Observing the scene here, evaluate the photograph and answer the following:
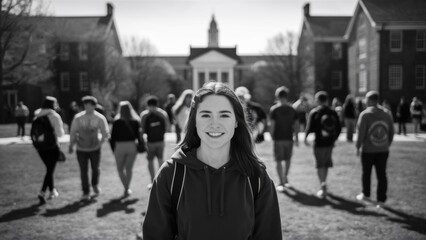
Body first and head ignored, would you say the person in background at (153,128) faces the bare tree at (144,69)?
yes

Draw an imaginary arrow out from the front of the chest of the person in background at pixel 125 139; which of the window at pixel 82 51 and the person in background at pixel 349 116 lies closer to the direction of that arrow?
the window

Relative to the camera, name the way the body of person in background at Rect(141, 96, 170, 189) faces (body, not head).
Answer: away from the camera

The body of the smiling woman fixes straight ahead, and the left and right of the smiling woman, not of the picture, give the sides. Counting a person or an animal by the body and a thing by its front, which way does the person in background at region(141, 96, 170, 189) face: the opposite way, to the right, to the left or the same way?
the opposite way

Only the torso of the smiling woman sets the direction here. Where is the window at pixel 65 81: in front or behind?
behind

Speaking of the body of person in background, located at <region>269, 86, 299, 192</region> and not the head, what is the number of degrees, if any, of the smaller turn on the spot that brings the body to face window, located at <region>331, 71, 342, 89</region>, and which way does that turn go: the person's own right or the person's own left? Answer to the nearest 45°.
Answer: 0° — they already face it

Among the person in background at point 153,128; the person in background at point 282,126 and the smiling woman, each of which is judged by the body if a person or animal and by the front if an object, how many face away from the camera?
2

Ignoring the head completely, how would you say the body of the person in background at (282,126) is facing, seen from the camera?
away from the camera

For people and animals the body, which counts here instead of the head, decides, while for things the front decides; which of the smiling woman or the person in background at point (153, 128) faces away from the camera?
the person in background

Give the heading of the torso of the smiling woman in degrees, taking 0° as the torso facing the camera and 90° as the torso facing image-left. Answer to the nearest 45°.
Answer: approximately 0°

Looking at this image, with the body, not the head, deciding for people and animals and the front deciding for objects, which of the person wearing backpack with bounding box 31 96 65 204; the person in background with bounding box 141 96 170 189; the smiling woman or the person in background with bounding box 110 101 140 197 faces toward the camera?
the smiling woman

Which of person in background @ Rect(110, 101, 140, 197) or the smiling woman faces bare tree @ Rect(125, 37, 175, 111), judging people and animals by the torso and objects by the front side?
the person in background

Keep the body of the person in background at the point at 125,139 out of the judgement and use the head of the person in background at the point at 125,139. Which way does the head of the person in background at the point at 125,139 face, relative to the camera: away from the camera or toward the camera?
away from the camera

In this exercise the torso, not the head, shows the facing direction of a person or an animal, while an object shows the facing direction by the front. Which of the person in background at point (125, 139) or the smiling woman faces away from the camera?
the person in background

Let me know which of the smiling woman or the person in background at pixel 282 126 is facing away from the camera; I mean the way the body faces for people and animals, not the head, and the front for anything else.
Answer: the person in background
